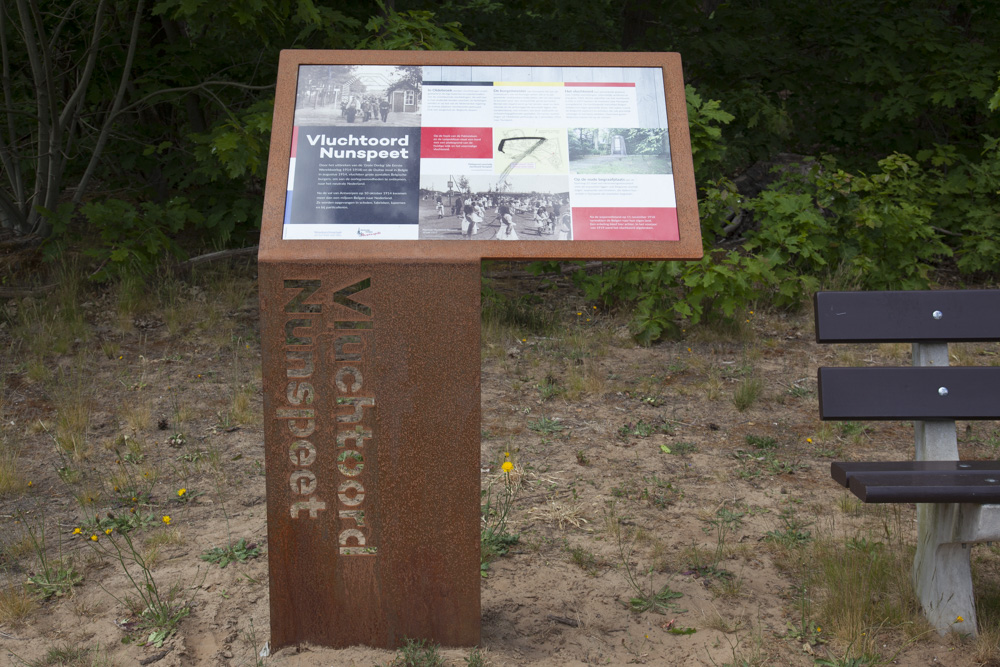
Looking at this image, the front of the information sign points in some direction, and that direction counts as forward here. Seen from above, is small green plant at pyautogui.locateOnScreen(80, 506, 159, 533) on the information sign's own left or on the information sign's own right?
on the information sign's own right

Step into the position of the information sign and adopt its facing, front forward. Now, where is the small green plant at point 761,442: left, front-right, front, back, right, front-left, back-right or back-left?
back-left

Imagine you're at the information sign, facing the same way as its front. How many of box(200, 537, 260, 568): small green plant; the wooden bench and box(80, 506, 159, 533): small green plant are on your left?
1

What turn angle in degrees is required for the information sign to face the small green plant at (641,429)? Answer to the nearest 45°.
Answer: approximately 135° to its left

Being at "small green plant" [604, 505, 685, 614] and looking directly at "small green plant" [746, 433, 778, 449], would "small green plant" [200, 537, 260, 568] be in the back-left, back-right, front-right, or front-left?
back-left

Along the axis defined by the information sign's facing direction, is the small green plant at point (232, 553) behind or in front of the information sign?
behind

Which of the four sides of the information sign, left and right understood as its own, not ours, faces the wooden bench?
left

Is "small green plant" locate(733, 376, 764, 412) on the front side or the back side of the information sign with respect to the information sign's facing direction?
on the back side

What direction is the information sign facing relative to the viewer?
toward the camera

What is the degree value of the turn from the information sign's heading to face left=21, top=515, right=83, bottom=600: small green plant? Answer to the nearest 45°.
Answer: approximately 135° to its right

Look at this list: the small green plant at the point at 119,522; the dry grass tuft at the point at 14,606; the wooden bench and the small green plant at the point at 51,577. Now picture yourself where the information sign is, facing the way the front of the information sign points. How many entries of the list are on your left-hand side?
1
